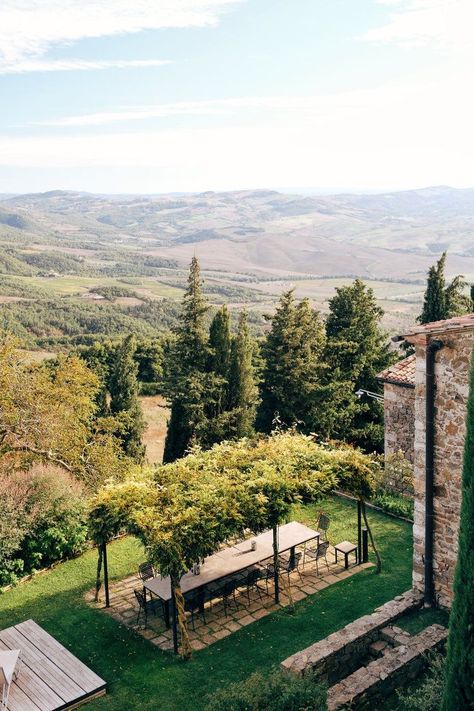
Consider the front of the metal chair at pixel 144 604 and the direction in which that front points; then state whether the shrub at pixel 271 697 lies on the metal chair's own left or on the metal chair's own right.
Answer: on the metal chair's own right

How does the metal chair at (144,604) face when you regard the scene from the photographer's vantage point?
facing away from the viewer and to the right of the viewer

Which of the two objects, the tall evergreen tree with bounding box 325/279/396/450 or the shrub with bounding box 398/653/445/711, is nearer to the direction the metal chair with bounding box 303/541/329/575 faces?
the tall evergreen tree

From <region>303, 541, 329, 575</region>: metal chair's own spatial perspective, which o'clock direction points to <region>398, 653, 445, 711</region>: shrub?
The shrub is roughly at 7 o'clock from the metal chair.

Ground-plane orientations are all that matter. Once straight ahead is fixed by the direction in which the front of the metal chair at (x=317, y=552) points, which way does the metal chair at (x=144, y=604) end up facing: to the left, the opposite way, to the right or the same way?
to the right

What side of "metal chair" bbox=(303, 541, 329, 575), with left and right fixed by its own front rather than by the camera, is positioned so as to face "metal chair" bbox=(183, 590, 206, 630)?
left

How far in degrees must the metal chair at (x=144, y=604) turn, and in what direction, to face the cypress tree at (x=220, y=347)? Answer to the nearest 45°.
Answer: approximately 45° to its left

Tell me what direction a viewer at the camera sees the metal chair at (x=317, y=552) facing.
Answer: facing away from the viewer and to the left of the viewer
